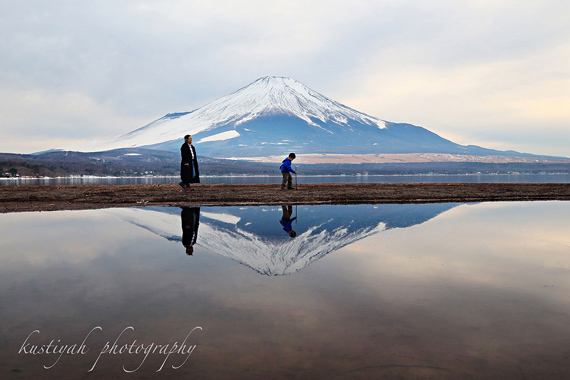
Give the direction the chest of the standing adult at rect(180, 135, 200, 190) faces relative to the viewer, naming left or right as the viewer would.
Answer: facing the viewer and to the right of the viewer
